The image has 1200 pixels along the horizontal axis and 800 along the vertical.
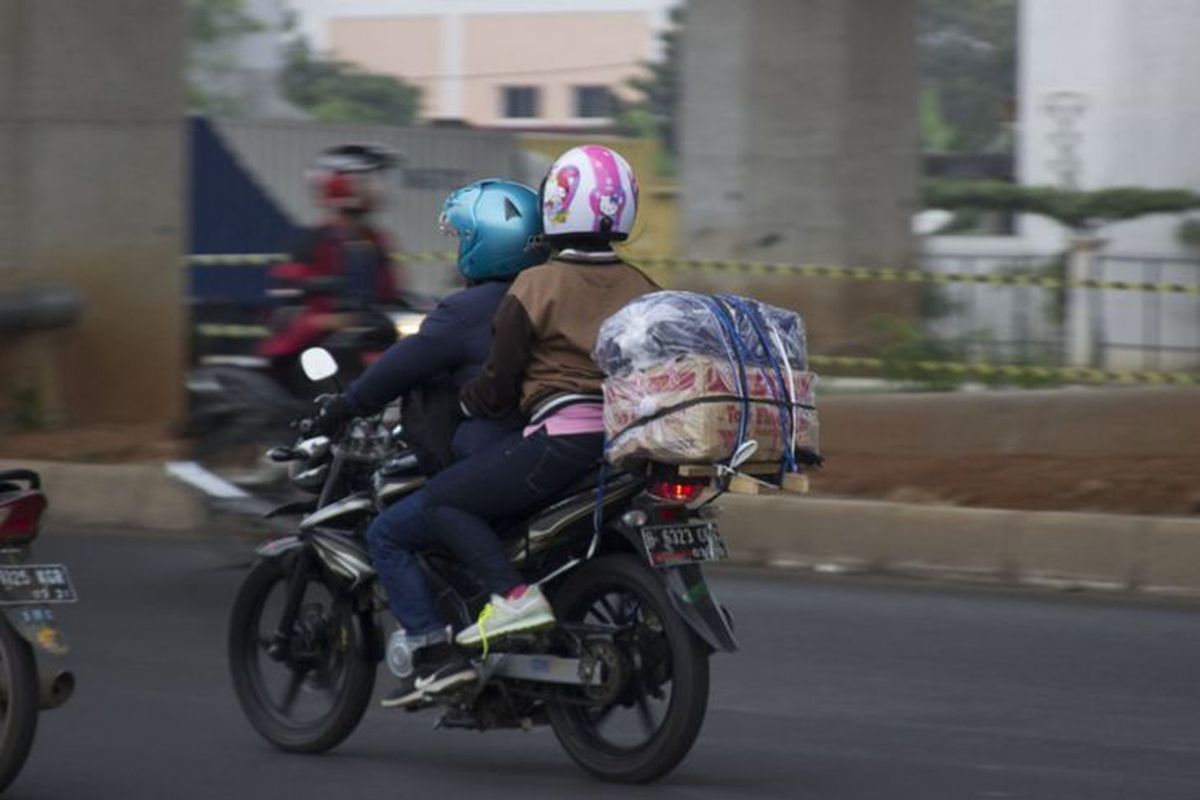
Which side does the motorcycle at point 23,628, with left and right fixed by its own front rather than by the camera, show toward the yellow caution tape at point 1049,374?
right

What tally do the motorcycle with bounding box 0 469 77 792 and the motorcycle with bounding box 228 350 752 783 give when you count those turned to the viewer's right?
0

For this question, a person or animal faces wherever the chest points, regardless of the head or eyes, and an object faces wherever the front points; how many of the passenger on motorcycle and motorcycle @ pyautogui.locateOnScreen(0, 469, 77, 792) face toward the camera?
0

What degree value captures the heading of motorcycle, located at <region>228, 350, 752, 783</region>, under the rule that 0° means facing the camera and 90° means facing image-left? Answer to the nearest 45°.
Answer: approximately 135°

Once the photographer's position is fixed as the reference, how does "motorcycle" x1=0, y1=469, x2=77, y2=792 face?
facing away from the viewer and to the left of the viewer

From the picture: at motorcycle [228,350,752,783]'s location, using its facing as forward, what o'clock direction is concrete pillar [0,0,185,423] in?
The concrete pillar is roughly at 1 o'clock from the motorcycle.

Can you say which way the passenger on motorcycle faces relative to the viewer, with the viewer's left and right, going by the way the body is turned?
facing away from the viewer and to the left of the viewer

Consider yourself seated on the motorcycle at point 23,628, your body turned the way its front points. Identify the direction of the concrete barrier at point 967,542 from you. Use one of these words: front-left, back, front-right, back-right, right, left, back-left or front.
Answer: right

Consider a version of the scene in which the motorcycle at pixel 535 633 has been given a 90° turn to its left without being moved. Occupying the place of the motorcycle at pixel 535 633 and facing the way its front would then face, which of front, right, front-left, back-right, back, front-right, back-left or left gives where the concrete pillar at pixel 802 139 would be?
back-right
